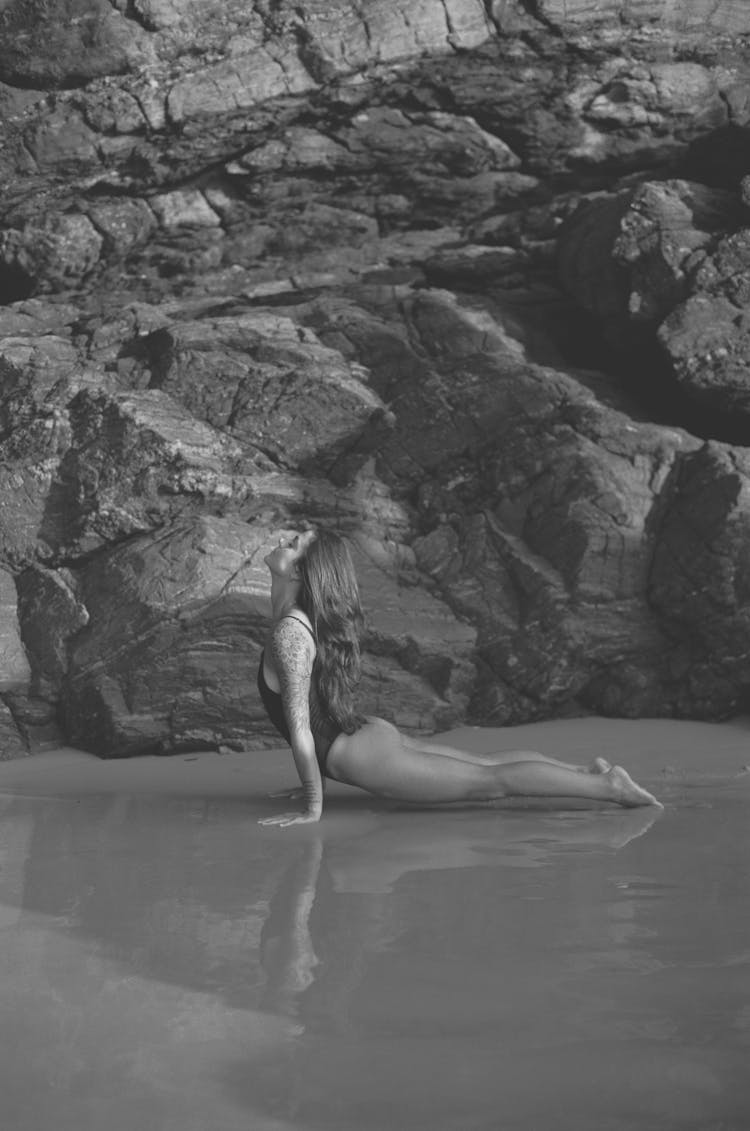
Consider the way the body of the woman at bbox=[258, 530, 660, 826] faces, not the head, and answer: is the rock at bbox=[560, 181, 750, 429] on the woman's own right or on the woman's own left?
on the woman's own right

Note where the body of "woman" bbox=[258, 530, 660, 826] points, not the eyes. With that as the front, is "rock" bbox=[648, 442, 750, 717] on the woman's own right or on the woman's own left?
on the woman's own right

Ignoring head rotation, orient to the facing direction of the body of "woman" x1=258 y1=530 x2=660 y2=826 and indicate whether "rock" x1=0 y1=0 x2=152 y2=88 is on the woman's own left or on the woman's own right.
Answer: on the woman's own right

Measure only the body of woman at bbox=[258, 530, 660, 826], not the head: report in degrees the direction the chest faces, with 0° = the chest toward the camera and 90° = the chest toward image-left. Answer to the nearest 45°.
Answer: approximately 90°

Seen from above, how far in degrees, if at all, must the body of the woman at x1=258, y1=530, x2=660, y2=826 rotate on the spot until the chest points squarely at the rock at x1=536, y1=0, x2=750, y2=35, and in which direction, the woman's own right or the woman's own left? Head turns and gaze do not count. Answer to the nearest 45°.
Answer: approximately 90° to the woman's own right
